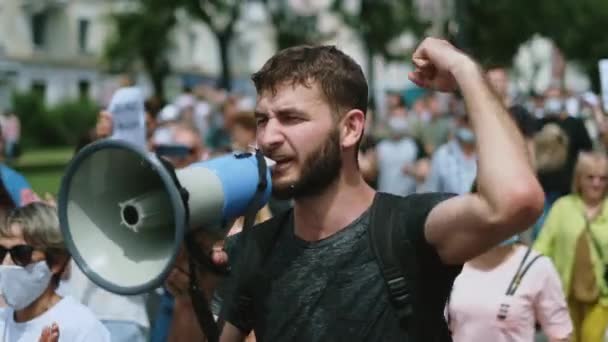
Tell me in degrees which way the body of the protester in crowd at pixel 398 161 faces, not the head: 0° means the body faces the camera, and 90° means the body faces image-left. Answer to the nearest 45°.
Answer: approximately 0°

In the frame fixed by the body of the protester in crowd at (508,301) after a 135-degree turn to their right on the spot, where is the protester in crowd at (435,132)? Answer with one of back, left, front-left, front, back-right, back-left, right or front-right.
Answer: front

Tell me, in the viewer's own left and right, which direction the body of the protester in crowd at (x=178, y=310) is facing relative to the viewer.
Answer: facing the viewer and to the left of the viewer

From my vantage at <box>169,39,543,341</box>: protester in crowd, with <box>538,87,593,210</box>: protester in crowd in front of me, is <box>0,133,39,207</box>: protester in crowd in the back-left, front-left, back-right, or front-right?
front-left

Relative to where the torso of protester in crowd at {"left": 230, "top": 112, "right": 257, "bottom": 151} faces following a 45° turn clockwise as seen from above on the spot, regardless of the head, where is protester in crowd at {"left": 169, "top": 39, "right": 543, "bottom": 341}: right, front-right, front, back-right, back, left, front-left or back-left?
front-left

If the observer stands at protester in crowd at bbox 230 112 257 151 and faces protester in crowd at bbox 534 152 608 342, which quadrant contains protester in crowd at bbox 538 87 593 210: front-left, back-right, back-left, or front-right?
front-left

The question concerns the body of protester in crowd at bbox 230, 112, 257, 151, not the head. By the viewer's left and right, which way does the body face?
facing the viewer

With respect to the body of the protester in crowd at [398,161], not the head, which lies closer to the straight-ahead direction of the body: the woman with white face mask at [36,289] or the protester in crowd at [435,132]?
the woman with white face mask

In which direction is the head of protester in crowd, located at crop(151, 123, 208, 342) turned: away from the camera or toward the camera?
toward the camera

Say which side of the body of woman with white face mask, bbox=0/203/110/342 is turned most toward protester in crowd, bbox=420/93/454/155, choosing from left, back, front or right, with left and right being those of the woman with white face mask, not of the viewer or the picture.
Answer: back

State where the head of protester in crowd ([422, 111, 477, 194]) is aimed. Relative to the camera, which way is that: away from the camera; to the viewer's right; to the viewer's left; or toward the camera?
toward the camera

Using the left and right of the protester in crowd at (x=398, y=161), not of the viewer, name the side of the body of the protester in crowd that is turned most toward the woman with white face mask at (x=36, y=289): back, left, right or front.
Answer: front
